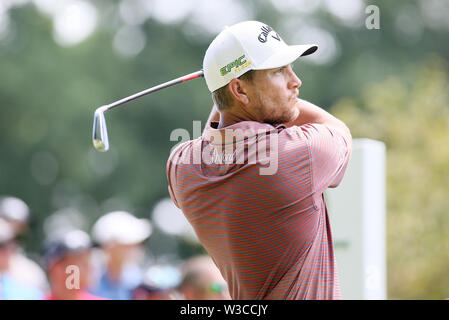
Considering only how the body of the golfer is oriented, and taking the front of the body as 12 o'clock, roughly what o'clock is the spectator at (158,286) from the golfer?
The spectator is roughly at 10 o'clock from the golfer.

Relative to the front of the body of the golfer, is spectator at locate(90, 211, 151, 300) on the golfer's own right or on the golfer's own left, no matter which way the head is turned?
on the golfer's own left

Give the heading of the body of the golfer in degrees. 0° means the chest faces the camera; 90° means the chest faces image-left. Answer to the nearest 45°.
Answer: approximately 225°

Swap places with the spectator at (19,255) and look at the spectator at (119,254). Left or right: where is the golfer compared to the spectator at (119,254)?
right

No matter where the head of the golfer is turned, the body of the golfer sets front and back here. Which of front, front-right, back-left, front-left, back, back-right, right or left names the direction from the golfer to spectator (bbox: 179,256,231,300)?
front-left

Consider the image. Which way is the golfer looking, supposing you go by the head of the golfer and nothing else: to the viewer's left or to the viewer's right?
to the viewer's right

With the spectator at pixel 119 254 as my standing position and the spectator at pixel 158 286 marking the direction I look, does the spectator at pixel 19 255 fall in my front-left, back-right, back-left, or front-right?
back-right

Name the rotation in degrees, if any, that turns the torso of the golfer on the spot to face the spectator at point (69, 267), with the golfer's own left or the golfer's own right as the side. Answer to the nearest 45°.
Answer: approximately 90° to the golfer's own left

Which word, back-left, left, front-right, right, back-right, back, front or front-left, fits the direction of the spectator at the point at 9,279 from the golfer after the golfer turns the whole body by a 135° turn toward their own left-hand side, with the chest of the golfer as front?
front-right

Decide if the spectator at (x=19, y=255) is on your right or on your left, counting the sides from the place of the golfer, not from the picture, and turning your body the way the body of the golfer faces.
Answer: on your left
